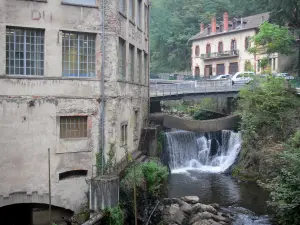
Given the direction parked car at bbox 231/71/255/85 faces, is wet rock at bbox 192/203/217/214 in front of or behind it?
in front

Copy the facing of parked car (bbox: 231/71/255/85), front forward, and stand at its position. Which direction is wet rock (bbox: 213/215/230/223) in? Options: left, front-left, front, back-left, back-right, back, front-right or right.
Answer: front-left

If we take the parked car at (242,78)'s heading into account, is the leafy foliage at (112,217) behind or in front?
in front

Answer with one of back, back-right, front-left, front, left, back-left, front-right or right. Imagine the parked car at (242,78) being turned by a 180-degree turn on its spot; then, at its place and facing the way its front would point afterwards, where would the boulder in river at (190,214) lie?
back-right

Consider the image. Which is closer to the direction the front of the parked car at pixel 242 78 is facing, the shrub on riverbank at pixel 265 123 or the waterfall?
the waterfall

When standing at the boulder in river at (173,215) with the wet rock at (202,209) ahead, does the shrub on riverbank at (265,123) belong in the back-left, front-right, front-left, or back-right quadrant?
front-left

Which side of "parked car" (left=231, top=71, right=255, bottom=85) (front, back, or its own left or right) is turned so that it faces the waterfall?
left

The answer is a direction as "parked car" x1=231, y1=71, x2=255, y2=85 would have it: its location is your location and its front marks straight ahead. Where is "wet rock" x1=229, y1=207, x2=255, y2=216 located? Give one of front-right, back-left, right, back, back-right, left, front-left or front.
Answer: front-left

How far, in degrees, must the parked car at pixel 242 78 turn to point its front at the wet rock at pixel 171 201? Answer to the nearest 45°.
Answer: approximately 45° to its left

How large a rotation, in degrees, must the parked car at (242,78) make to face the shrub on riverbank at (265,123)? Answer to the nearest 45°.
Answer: approximately 45° to its left

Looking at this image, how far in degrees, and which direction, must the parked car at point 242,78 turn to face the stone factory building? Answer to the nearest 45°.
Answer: approximately 45° to its left

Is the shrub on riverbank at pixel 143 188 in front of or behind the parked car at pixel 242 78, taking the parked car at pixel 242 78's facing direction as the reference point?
in front

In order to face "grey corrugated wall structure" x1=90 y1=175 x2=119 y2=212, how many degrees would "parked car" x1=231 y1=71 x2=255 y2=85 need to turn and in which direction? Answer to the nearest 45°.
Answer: approximately 45° to its left

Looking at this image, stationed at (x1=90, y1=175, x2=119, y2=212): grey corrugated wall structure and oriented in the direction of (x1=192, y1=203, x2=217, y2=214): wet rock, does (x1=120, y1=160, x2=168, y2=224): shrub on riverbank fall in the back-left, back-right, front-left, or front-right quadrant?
front-left
